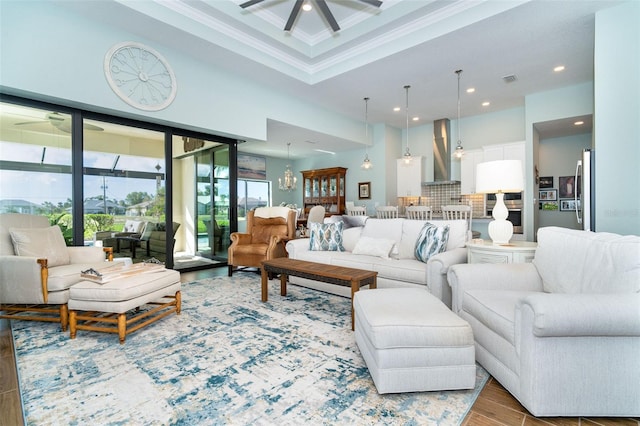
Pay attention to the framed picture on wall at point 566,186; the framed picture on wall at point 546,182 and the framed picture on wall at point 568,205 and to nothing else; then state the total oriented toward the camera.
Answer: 3

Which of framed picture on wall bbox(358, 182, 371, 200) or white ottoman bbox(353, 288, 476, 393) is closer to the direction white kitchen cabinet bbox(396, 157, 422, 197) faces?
the white ottoman

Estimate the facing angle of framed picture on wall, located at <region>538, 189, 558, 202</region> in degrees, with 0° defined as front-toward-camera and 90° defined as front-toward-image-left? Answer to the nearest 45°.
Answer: approximately 0°

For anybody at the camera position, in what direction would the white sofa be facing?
facing the viewer and to the left of the viewer

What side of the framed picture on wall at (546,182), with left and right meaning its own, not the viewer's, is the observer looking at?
front

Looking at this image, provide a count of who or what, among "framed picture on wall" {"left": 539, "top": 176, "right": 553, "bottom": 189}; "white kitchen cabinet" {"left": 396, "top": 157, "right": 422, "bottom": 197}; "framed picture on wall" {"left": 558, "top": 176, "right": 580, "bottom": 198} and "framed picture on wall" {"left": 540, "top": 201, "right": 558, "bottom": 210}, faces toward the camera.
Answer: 4

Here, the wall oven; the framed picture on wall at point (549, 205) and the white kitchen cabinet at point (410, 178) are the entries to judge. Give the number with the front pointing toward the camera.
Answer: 3

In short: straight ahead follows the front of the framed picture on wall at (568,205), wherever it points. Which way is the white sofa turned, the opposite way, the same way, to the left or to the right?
the same way

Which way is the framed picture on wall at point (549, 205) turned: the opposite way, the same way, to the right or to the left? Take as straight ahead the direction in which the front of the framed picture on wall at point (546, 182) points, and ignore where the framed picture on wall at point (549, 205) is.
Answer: the same way

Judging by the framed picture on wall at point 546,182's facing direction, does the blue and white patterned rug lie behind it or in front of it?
in front

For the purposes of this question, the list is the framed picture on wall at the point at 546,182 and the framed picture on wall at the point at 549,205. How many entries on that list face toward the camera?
2

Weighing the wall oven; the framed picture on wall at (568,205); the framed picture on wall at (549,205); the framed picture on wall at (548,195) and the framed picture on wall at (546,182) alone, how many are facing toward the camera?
5

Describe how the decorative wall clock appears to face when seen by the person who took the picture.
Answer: facing the viewer and to the right of the viewer

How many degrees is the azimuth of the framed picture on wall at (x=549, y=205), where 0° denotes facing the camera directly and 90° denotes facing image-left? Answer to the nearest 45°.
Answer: approximately 0°

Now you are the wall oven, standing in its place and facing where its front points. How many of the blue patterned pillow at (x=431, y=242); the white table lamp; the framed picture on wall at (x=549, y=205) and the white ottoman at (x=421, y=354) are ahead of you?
3

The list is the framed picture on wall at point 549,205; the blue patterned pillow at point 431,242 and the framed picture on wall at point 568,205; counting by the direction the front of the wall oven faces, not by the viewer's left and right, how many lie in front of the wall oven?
1

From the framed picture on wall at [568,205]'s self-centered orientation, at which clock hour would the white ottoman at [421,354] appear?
The white ottoman is roughly at 12 o'clock from the framed picture on wall.

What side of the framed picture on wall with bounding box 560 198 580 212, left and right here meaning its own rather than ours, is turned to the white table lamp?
front

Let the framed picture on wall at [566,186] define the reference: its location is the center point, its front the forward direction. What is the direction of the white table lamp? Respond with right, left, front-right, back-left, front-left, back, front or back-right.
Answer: front

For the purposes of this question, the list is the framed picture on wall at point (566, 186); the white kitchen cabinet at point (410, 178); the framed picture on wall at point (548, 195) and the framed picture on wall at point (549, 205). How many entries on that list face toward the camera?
4
